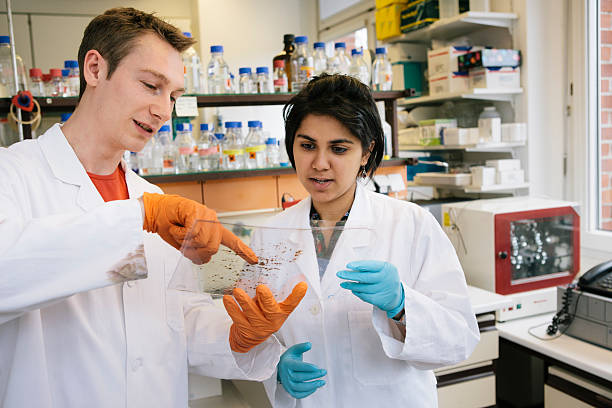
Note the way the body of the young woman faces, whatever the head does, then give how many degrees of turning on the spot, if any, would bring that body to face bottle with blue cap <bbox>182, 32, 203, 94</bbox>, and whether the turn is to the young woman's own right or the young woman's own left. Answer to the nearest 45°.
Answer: approximately 90° to the young woman's own right

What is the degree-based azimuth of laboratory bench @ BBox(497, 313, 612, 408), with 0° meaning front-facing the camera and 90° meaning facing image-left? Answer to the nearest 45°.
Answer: approximately 45°

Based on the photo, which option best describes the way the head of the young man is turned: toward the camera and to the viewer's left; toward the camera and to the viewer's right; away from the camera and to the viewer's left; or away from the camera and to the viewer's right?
toward the camera and to the viewer's right

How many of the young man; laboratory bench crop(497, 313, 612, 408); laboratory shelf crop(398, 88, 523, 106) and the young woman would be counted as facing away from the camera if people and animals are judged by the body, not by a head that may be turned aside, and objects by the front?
0

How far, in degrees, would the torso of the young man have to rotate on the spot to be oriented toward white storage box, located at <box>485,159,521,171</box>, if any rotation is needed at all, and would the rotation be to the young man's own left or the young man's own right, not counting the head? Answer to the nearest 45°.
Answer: approximately 90° to the young man's own left

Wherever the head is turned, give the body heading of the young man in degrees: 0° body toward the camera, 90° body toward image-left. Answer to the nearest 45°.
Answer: approximately 315°

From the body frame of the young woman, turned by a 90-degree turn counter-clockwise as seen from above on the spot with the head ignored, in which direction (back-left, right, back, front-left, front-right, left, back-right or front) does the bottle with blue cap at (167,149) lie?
back

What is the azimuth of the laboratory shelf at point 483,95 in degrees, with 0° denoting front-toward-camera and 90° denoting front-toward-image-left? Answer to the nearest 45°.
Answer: approximately 45°

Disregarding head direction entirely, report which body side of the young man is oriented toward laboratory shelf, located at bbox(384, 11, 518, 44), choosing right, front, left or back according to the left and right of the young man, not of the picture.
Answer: left

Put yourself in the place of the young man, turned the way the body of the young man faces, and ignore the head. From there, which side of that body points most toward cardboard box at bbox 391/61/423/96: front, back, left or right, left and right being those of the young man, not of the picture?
left

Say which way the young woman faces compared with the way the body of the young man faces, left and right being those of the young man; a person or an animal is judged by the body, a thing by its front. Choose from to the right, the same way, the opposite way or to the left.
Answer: to the right

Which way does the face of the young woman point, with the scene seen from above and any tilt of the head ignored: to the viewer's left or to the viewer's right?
to the viewer's left
